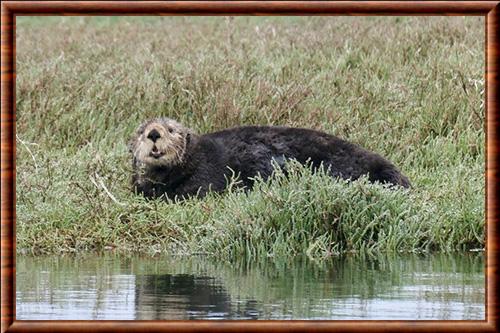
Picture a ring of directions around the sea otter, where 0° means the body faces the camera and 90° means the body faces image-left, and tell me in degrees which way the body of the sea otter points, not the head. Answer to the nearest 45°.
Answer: approximately 90°
